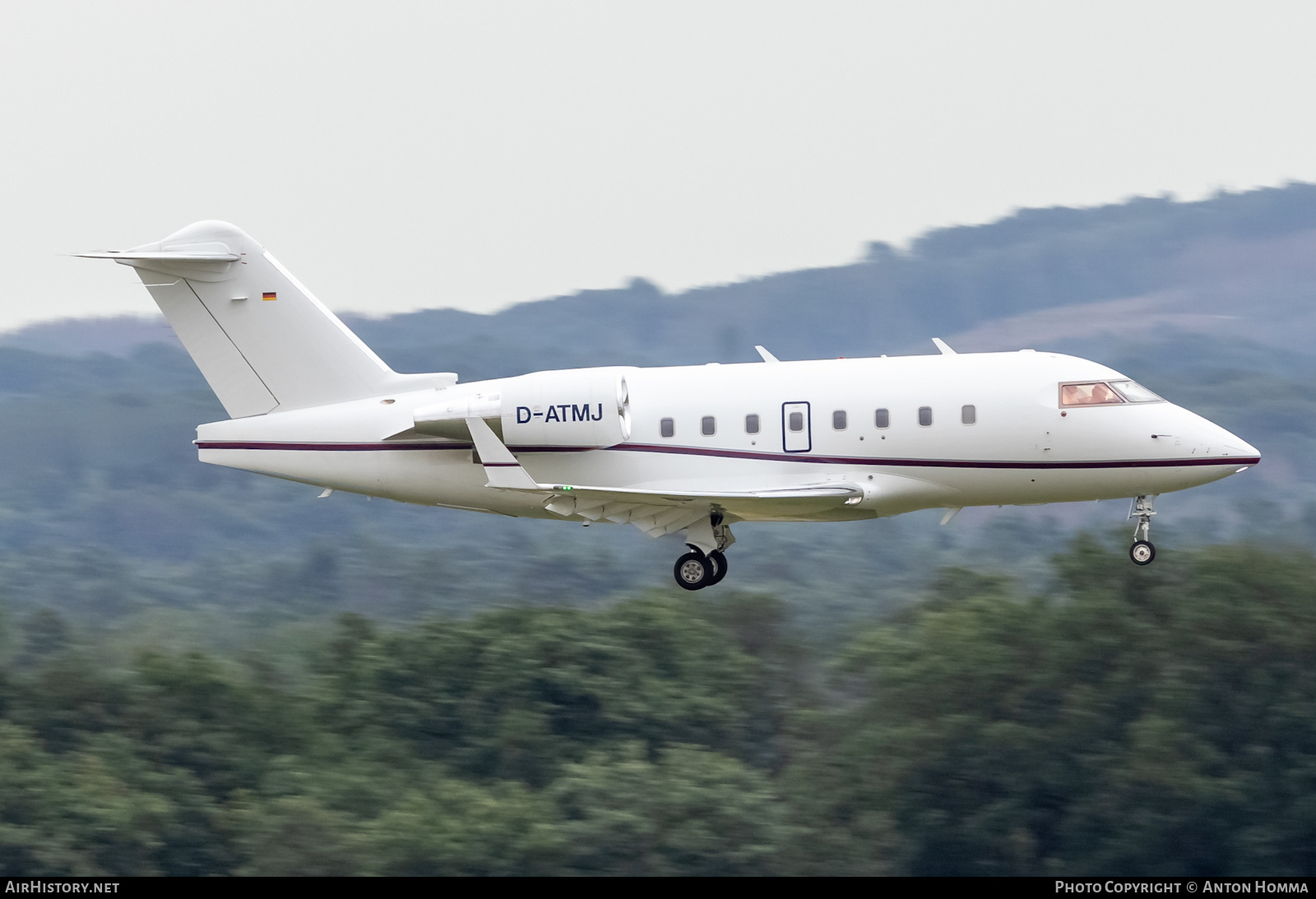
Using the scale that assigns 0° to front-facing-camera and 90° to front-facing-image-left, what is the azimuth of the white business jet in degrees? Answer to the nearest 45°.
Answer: approximately 270°
